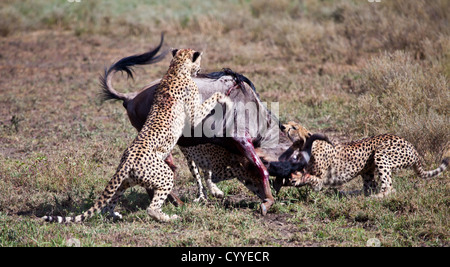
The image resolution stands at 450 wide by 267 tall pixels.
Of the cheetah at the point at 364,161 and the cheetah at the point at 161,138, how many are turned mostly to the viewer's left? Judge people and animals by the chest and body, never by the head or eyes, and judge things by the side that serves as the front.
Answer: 1

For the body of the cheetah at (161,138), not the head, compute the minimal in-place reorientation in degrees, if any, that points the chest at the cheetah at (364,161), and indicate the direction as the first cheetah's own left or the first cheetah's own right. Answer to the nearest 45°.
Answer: approximately 45° to the first cheetah's own right

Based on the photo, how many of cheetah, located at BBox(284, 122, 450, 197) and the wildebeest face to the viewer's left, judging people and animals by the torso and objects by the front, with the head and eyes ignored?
1

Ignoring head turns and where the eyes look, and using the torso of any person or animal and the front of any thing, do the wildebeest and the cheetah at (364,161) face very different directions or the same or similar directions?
very different directions

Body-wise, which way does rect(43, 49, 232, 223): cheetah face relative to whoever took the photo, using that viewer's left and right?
facing away from the viewer and to the right of the viewer

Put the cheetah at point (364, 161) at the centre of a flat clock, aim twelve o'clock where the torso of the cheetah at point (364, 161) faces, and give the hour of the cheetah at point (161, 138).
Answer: the cheetah at point (161, 138) is roughly at 11 o'clock from the cheetah at point (364, 161).

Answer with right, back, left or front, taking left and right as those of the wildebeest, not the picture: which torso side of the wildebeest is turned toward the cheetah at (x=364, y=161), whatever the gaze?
front

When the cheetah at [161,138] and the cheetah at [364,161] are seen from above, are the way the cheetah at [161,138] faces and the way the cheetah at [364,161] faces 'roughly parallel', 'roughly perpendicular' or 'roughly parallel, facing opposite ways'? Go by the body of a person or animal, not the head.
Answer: roughly perpendicular

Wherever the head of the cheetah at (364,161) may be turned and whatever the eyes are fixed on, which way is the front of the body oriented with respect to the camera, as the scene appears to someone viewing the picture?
to the viewer's left

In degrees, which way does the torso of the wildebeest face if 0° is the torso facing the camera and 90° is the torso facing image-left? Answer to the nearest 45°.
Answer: approximately 270°
